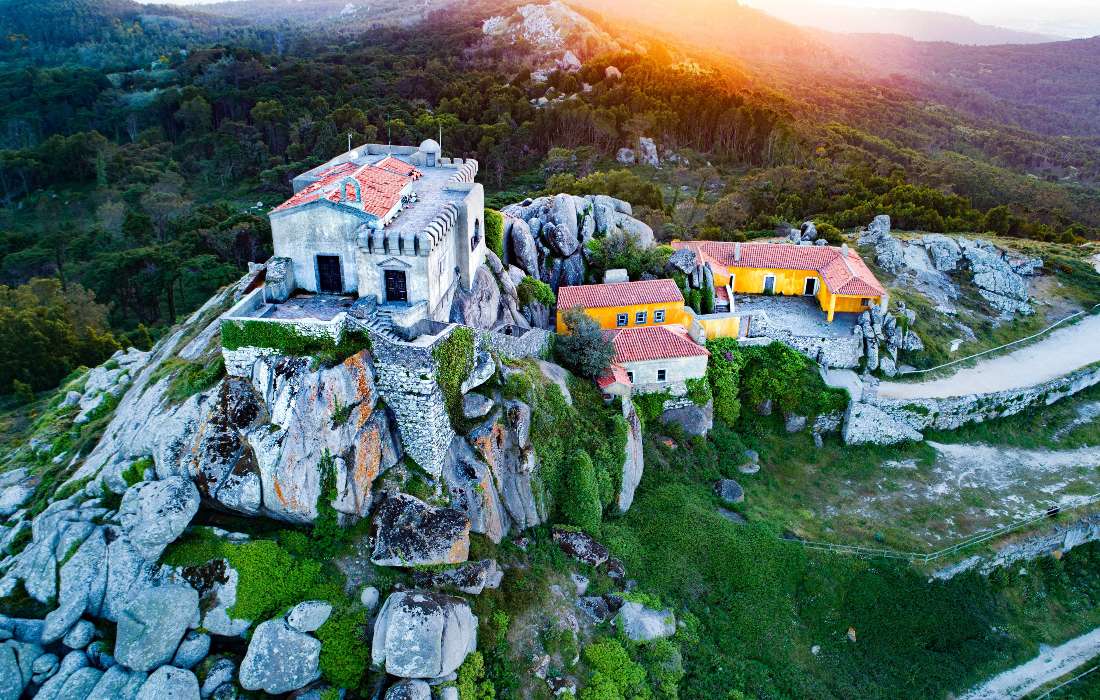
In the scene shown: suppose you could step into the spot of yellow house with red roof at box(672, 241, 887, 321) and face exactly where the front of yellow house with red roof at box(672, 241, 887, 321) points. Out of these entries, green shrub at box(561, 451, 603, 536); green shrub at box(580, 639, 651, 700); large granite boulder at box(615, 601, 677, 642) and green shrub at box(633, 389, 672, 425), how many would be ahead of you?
4

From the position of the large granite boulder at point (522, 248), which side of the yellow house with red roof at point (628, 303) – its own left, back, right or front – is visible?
right

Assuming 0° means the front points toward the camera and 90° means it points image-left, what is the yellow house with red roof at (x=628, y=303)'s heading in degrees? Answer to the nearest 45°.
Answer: approximately 0°

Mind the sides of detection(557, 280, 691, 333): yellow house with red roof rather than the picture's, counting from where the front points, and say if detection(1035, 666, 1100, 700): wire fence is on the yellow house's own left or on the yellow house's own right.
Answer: on the yellow house's own left

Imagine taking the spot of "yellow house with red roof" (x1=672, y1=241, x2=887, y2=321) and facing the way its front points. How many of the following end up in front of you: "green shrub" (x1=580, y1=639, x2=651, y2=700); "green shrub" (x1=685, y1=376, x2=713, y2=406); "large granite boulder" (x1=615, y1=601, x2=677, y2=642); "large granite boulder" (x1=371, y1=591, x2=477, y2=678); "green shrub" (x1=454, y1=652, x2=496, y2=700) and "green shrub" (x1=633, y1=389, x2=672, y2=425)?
6

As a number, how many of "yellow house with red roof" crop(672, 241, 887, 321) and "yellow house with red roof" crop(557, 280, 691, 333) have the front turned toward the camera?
2

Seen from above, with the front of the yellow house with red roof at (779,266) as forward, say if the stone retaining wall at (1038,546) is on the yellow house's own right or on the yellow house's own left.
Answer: on the yellow house's own left

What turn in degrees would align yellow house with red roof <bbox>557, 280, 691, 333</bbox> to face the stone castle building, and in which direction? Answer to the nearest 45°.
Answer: approximately 45° to its right

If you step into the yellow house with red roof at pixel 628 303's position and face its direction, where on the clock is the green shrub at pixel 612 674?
The green shrub is roughly at 12 o'clock from the yellow house with red roof.

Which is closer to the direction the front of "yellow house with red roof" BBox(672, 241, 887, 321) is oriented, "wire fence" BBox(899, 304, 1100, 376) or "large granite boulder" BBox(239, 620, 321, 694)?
the large granite boulder

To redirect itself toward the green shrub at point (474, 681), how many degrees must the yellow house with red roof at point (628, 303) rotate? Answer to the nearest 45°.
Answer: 0° — it already faces it

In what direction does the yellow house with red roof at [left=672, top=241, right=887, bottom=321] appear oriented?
toward the camera

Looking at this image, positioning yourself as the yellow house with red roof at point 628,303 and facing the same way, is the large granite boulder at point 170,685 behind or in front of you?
in front

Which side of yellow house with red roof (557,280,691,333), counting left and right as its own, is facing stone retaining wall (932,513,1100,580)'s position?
left

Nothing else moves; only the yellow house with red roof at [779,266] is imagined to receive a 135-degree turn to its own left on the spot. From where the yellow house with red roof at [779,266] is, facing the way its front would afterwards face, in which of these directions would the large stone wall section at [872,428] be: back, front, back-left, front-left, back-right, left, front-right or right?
right

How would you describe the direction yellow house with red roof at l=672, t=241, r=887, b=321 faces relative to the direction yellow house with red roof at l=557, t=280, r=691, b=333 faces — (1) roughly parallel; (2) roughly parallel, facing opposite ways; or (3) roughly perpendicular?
roughly parallel

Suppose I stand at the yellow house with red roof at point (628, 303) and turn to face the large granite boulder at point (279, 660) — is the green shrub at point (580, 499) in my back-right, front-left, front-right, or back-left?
front-left

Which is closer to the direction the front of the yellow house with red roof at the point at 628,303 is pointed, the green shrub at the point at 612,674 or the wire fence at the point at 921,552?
the green shrub

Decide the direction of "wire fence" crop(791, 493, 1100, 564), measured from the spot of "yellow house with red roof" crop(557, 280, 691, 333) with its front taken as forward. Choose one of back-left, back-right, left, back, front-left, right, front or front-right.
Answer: front-left
